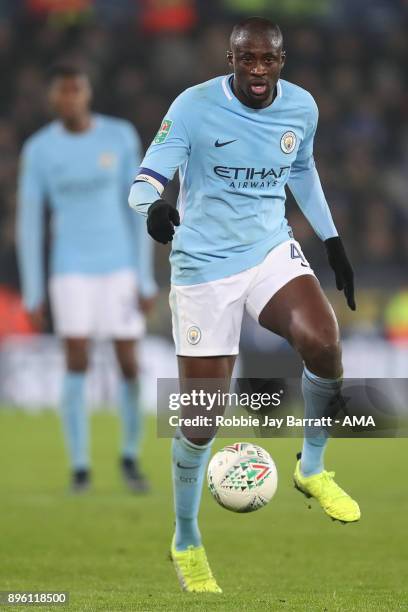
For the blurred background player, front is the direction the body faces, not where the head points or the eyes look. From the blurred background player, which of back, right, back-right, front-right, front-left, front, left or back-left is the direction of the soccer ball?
front

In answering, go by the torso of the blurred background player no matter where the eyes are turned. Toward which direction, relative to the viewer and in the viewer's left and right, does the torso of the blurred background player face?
facing the viewer
